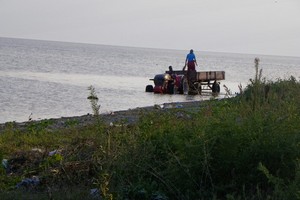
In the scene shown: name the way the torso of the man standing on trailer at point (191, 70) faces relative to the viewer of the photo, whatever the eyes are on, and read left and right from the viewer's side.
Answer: facing away from the viewer
